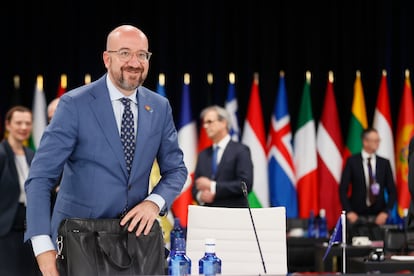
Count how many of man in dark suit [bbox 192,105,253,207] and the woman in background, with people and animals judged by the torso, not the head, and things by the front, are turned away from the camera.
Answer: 0

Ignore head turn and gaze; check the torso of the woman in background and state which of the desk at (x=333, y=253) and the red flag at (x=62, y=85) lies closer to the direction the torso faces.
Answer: the desk

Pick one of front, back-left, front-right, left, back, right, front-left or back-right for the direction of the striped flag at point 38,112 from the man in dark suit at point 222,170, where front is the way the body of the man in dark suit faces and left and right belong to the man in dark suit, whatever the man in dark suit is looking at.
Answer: right

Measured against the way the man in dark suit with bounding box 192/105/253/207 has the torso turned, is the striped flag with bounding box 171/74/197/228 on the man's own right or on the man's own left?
on the man's own right

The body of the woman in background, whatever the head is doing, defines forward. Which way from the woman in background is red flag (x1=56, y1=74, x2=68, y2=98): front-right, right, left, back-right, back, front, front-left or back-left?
back-left

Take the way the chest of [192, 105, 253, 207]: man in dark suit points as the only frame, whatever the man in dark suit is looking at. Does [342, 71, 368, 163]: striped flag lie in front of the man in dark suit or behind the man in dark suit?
behind

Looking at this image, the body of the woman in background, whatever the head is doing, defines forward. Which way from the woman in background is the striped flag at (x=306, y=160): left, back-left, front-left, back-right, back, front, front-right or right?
left

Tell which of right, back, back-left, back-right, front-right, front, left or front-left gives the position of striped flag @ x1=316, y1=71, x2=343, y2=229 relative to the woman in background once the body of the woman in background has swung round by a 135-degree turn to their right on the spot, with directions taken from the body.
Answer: back-right

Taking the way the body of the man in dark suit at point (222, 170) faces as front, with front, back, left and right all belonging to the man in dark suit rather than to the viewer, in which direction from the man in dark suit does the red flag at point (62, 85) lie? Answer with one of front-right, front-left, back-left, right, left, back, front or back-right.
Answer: right

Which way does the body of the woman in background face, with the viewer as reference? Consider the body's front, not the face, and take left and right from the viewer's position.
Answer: facing the viewer and to the right of the viewer

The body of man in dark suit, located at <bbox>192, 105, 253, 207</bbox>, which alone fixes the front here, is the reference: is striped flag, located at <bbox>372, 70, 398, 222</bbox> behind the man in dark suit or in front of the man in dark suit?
behind
